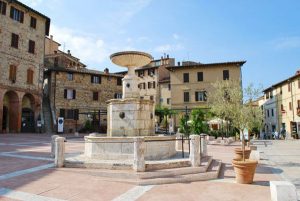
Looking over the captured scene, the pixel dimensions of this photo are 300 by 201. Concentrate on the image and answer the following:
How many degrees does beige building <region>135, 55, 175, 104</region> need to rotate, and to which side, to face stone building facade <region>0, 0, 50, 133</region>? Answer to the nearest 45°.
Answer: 0° — it already faces it

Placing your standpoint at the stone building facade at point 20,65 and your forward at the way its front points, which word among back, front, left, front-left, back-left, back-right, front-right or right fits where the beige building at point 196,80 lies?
front-left

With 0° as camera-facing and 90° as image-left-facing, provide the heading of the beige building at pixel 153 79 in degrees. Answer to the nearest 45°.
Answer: approximately 45°

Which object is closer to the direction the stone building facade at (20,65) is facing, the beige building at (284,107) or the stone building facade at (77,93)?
the beige building

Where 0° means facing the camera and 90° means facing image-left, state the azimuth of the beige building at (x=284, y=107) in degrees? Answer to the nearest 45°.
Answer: approximately 45°

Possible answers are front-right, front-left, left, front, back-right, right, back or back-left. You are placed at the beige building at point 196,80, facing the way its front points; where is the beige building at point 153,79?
back-right

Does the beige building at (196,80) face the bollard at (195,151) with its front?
yes

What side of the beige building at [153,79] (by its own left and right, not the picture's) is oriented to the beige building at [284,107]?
left

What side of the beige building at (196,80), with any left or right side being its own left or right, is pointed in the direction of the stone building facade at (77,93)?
right

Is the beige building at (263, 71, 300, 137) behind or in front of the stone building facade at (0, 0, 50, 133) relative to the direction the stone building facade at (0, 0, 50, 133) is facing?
in front
